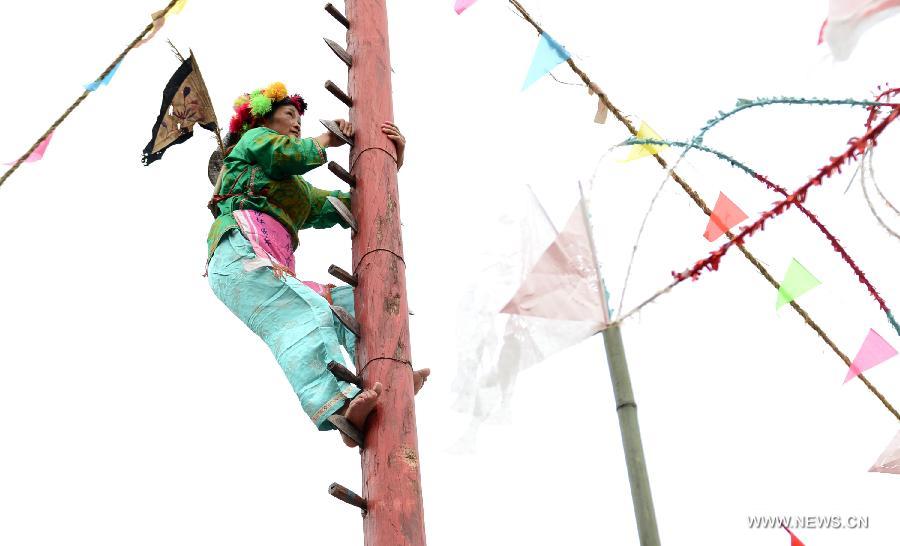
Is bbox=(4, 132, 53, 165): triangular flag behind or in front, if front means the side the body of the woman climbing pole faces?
behind

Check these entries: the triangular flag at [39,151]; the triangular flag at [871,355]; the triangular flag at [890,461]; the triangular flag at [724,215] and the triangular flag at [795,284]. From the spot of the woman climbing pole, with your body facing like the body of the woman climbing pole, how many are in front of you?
4

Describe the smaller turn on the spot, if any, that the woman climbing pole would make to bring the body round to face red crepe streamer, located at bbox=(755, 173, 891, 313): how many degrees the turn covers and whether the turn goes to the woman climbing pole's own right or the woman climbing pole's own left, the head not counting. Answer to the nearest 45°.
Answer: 0° — they already face it

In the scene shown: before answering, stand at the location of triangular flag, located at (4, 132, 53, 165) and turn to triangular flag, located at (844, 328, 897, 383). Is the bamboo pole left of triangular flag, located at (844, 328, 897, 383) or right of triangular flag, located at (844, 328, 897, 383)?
right

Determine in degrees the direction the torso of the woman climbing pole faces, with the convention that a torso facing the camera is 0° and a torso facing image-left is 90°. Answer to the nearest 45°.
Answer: approximately 270°

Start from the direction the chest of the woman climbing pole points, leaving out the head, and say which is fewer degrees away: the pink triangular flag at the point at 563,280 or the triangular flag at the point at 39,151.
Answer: the pink triangular flag

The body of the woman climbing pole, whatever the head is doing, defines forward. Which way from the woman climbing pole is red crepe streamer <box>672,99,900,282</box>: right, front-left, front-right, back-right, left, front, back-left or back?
front-right

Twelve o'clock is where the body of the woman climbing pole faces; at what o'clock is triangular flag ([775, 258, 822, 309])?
The triangular flag is roughly at 12 o'clock from the woman climbing pole.

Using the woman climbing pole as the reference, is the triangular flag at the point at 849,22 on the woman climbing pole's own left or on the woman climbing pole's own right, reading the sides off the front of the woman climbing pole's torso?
on the woman climbing pole's own right

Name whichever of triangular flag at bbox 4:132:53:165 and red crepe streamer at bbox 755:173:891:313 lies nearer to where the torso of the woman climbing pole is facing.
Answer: the red crepe streamer

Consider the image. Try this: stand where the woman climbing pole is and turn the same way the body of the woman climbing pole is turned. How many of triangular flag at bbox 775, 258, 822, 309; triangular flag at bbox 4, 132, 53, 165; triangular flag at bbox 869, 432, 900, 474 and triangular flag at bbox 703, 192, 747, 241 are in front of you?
3

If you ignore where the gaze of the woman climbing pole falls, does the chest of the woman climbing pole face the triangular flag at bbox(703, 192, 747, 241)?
yes
